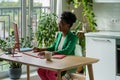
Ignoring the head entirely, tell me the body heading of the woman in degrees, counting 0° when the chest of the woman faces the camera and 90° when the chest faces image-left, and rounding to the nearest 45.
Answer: approximately 45°

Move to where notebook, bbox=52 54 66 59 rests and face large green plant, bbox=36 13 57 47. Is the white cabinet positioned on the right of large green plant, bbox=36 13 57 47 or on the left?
right

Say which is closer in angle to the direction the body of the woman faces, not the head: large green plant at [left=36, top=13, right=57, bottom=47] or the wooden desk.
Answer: the wooden desk

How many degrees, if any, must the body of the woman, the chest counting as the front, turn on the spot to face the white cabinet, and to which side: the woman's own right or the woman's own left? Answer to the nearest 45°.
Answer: approximately 180°
